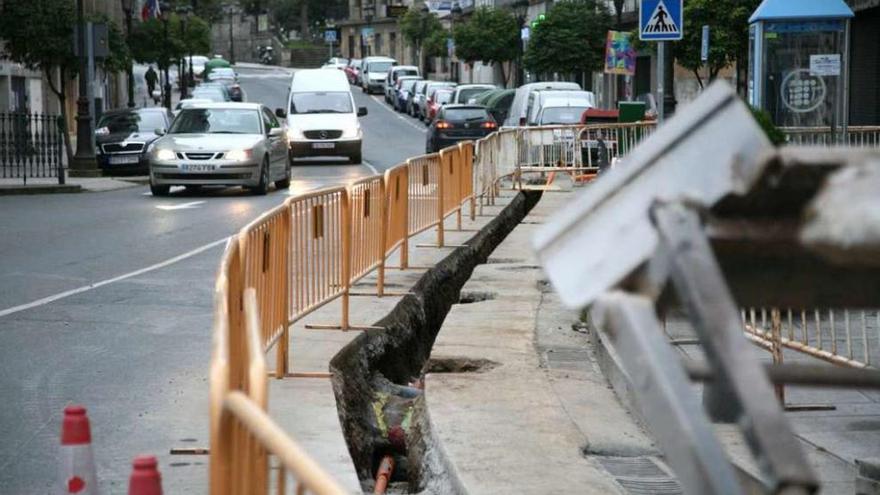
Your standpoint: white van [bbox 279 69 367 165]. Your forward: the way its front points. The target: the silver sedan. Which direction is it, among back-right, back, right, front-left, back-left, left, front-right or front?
front

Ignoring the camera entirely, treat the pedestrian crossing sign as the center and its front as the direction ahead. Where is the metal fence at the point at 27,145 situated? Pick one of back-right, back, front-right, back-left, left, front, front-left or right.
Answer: back-right

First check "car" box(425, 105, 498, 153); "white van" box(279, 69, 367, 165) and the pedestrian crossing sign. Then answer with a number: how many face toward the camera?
2

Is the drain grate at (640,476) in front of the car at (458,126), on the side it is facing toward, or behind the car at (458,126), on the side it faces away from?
behind

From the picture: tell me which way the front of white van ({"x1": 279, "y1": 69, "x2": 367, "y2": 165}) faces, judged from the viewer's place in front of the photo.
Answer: facing the viewer

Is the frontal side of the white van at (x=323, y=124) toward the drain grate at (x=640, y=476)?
yes

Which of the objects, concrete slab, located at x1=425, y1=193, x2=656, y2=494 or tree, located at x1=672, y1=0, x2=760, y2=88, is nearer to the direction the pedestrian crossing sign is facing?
the concrete slab

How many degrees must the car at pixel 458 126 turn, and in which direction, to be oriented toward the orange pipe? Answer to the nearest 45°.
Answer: approximately 180°

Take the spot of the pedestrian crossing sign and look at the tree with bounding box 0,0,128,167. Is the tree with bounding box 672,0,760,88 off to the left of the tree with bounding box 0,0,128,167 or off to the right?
right

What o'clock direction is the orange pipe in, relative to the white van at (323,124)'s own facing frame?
The orange pipe is roughly at 12 o'clock from the white van.

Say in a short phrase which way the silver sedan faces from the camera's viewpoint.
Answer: facing the viewer and to the left of the viewer

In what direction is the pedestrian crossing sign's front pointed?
toward the camera

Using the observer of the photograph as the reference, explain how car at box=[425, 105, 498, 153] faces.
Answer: facing away from the viewer

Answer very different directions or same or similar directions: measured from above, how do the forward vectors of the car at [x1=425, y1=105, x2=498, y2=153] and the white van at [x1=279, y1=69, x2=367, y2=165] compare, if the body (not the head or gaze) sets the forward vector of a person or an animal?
very different directions

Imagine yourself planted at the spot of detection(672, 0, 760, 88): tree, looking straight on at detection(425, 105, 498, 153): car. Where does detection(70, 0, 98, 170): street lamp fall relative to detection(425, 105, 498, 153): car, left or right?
left

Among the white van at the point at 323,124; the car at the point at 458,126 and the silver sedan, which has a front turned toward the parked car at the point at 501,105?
the car at the point at 458,126
